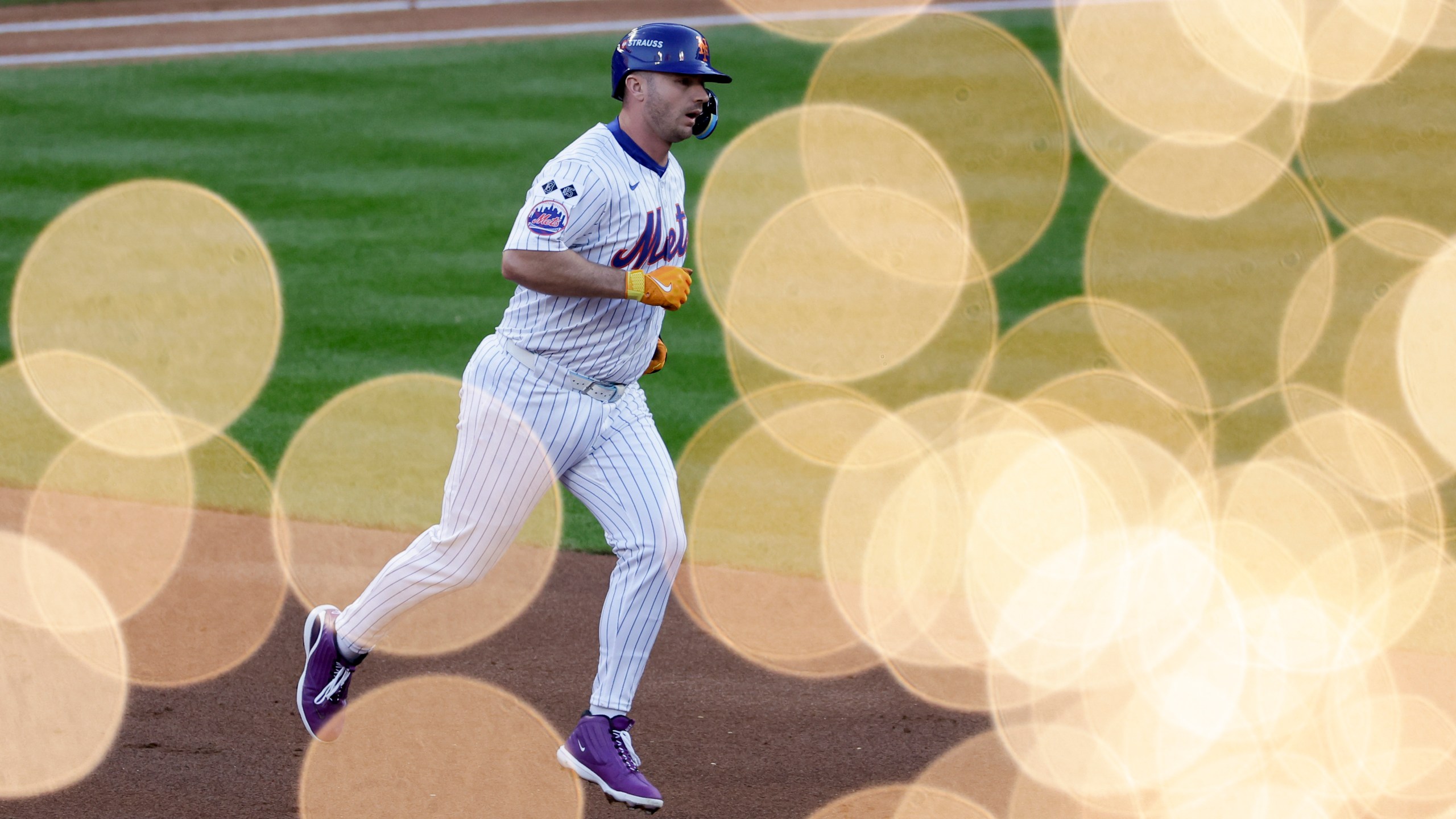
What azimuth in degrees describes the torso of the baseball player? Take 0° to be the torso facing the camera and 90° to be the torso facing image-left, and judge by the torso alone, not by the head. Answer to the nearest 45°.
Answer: approximately 315°
